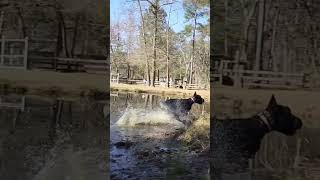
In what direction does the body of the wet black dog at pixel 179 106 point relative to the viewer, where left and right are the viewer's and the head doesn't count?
facing to the right of the viewer

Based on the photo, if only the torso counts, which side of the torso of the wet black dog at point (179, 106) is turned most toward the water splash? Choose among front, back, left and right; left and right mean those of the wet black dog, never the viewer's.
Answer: back

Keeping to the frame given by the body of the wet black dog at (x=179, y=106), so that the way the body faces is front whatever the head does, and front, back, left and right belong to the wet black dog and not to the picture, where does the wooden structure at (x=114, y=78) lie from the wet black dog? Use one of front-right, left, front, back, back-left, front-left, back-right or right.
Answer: back
